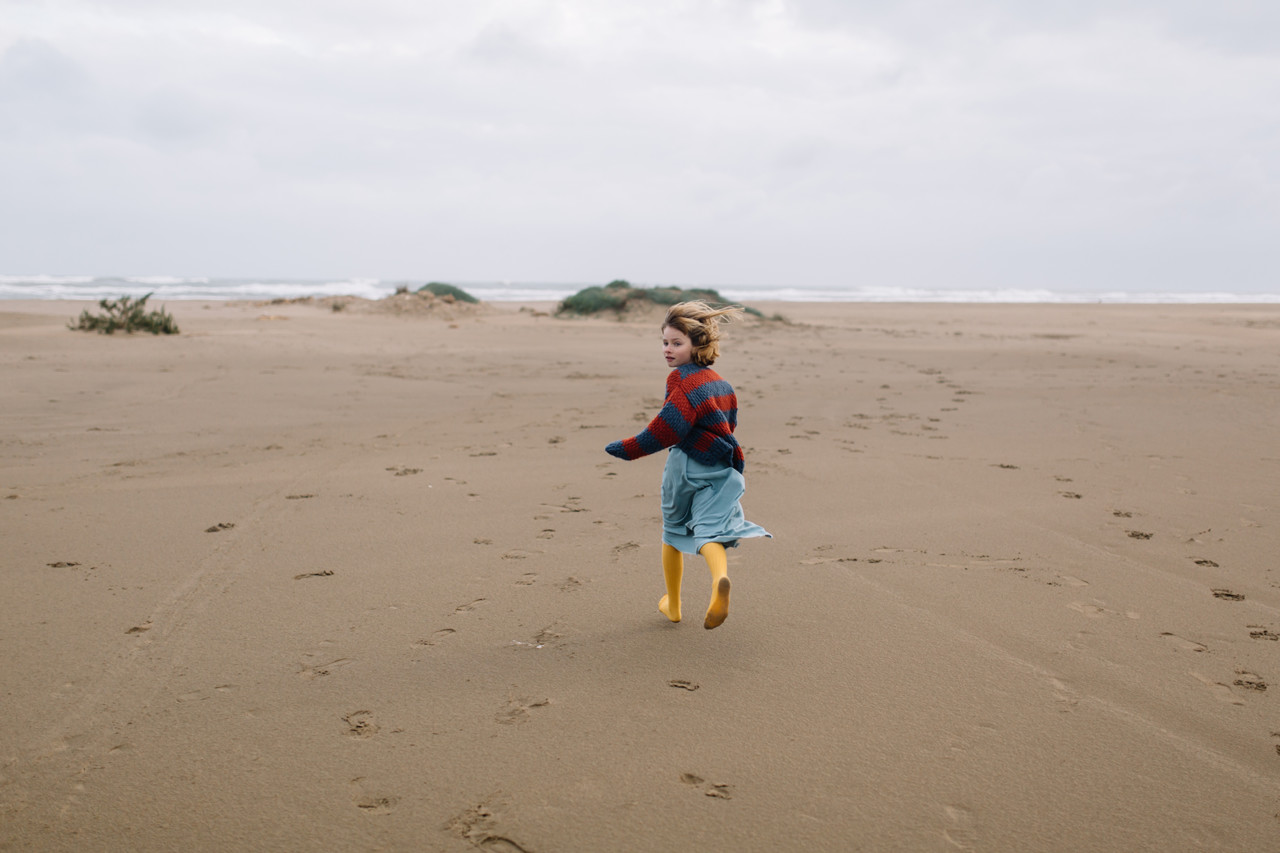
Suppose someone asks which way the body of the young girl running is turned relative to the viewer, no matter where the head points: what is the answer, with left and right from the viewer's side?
facing away from the viewer and to the left of the viewer

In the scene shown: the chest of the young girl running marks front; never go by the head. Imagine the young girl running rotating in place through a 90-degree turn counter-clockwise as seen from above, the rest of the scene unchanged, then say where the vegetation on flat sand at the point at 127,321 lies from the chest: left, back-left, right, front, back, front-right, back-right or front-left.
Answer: right

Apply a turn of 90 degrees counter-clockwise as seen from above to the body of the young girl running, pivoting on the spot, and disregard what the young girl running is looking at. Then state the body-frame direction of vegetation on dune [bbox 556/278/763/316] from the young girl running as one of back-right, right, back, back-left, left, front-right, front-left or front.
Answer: back-right
